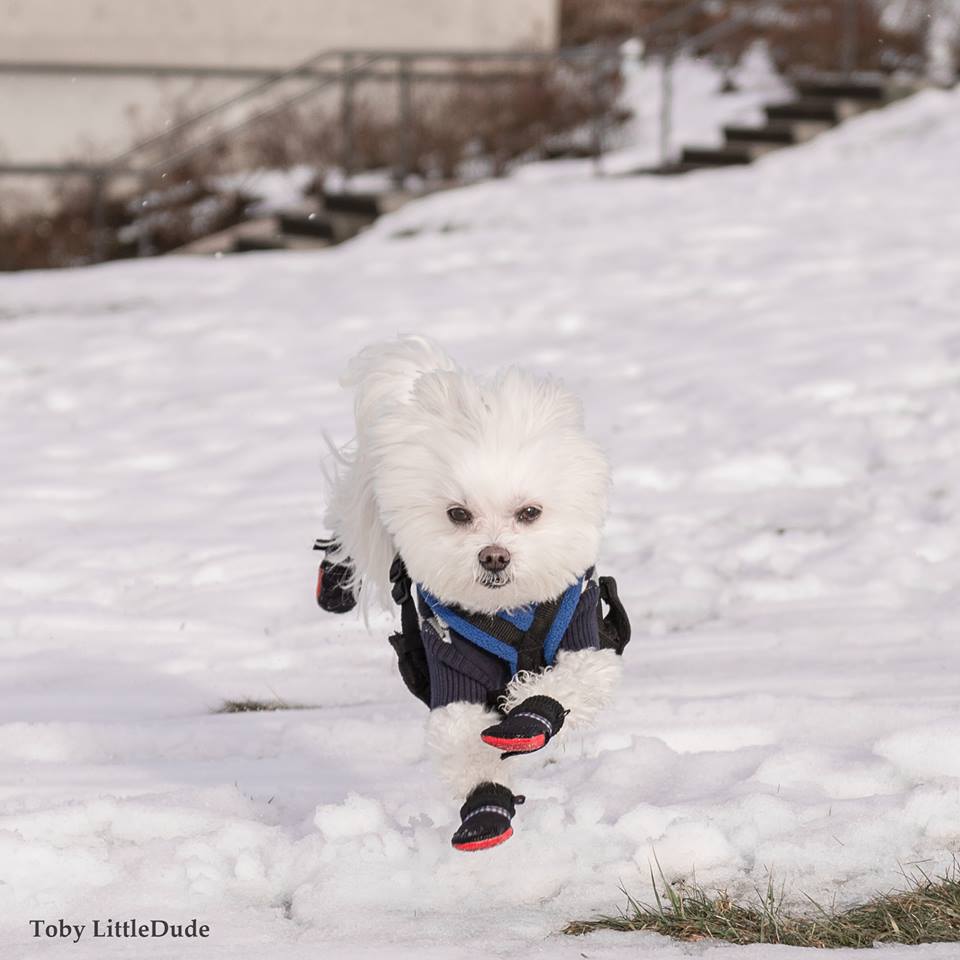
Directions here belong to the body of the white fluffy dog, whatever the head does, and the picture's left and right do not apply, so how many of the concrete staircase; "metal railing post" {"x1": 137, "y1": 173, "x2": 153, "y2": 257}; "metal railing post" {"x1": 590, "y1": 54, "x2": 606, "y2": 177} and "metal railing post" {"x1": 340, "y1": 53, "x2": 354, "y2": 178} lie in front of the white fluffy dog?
0

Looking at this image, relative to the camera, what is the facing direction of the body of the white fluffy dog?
toward the camera

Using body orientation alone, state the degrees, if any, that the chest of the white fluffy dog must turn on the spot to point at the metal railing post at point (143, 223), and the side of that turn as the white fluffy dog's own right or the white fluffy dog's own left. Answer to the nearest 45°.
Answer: approximately 180°

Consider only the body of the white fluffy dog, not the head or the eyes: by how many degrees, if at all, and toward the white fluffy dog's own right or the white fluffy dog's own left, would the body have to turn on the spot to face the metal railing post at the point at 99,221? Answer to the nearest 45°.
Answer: approximately 180°

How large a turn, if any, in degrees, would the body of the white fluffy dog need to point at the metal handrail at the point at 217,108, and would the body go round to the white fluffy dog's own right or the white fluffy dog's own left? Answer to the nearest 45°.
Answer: approximately 180°

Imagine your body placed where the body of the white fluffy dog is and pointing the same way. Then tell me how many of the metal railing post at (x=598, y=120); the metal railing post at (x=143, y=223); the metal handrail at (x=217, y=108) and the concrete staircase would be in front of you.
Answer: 0

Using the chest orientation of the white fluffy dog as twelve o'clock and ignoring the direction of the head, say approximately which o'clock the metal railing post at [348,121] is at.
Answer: The metal railing post is roughly at 6 o'clock from the white fluffy dog.

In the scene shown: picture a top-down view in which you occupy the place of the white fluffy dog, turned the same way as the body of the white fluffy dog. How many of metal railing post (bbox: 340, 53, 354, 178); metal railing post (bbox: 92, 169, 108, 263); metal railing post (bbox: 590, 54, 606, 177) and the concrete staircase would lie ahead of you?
0

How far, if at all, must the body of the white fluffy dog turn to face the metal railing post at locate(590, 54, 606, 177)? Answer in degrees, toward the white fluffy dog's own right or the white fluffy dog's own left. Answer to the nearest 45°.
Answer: approximately 180°
